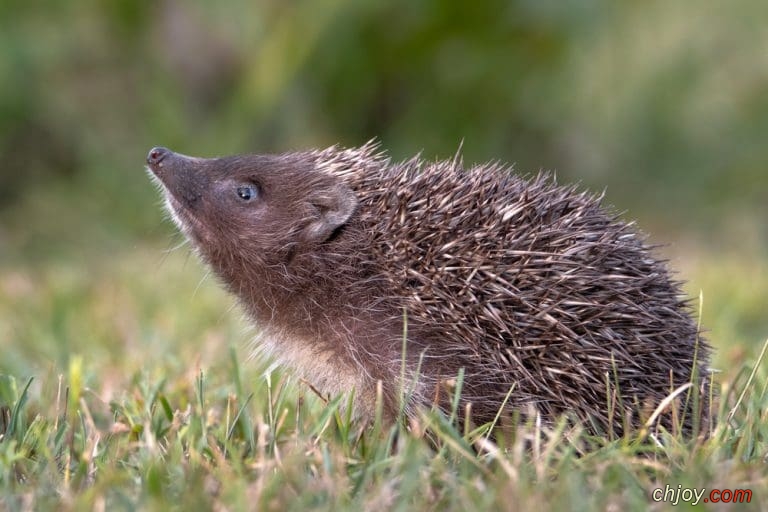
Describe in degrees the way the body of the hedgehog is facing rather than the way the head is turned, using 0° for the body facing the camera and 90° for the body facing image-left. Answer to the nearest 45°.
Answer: approximately 90°
